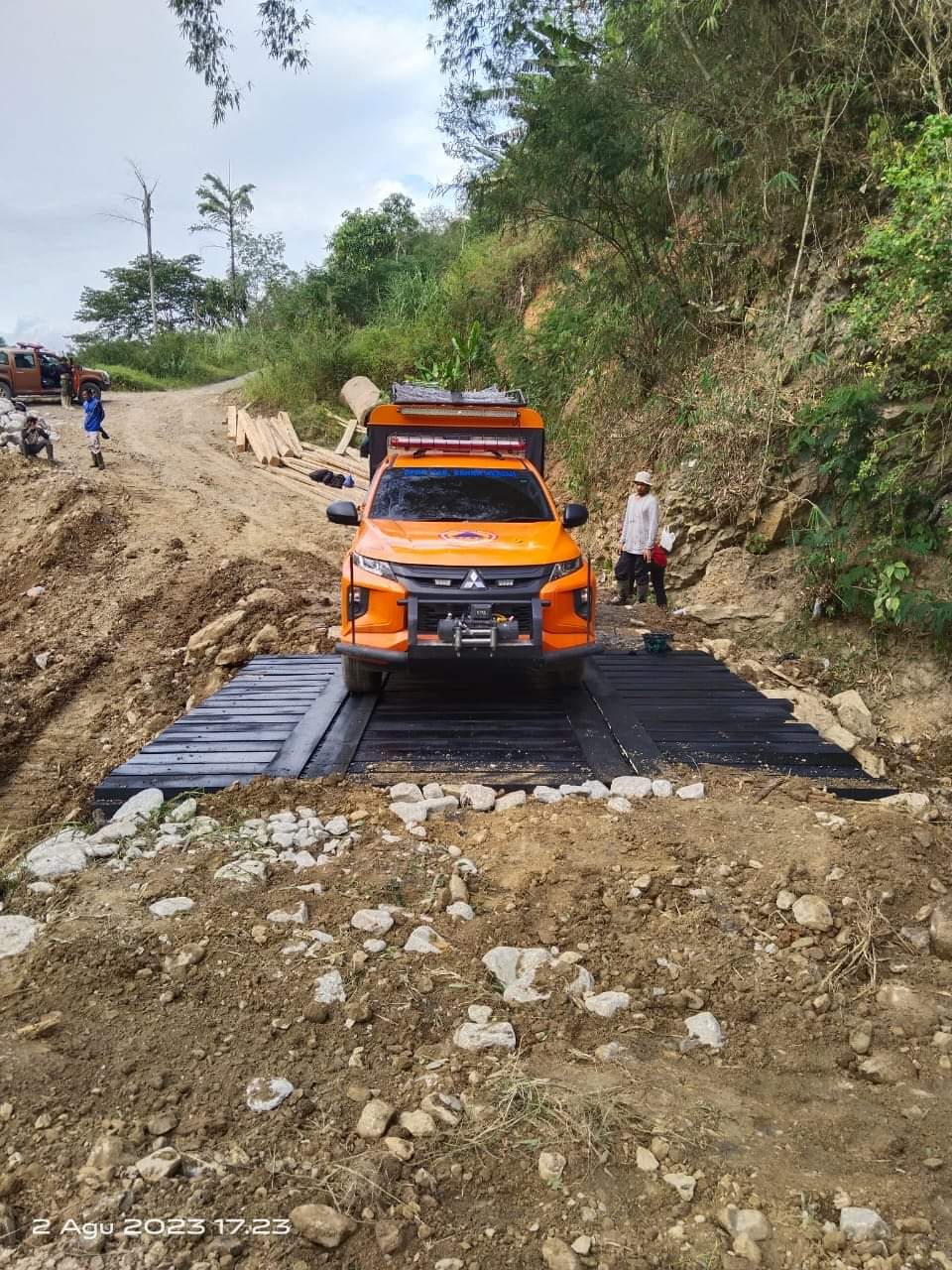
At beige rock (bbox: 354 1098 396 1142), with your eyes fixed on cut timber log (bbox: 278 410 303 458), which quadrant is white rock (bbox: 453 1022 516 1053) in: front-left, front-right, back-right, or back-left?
front-right

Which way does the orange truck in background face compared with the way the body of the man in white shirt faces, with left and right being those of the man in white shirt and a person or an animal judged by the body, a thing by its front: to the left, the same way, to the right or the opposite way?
to the left

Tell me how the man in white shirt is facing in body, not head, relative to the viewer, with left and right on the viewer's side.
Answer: facing the viewer and to the left of the viewer

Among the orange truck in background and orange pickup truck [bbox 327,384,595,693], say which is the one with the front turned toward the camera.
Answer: the orange pickup truck

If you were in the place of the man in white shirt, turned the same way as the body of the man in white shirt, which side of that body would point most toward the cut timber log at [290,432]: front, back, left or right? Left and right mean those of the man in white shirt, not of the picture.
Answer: right

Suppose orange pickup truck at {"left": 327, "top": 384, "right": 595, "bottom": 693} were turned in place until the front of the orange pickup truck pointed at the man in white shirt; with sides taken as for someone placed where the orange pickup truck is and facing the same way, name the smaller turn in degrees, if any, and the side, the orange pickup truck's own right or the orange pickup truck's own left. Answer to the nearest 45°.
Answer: approximately 135° to the orange pickup truck's own left

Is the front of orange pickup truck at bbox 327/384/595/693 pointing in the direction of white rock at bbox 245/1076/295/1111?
yes

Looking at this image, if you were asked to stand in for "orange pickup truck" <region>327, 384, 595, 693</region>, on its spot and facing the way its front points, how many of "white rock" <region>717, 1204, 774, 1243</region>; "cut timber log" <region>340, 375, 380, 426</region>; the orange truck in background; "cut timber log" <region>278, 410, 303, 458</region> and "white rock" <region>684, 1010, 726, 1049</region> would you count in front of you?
2

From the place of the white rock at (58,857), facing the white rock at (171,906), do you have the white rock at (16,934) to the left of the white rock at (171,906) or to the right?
right

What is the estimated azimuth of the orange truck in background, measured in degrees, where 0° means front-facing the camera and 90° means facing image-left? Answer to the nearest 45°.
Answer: approximately 270°

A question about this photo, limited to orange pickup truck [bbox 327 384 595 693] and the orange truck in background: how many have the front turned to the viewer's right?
1

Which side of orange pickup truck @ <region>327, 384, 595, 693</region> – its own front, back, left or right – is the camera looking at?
front

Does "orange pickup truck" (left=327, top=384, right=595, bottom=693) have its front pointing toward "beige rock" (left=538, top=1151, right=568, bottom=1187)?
yes

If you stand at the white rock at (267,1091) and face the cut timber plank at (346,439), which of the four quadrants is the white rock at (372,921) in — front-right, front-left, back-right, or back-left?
front-right

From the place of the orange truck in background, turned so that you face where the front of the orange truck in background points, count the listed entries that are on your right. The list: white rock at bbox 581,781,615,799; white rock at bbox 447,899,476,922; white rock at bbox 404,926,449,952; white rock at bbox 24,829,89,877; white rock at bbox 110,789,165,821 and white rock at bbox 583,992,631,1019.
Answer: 6

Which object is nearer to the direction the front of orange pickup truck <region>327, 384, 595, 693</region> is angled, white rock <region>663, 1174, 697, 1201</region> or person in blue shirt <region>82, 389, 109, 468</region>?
the white rock
